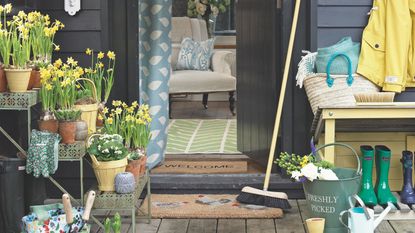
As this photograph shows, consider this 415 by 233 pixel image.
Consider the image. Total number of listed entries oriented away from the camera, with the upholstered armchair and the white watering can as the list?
0

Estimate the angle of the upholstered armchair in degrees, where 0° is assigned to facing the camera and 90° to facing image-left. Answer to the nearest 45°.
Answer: approximately 315°

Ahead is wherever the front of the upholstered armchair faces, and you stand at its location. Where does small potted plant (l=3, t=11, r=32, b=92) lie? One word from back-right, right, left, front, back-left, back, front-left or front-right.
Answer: front-right
